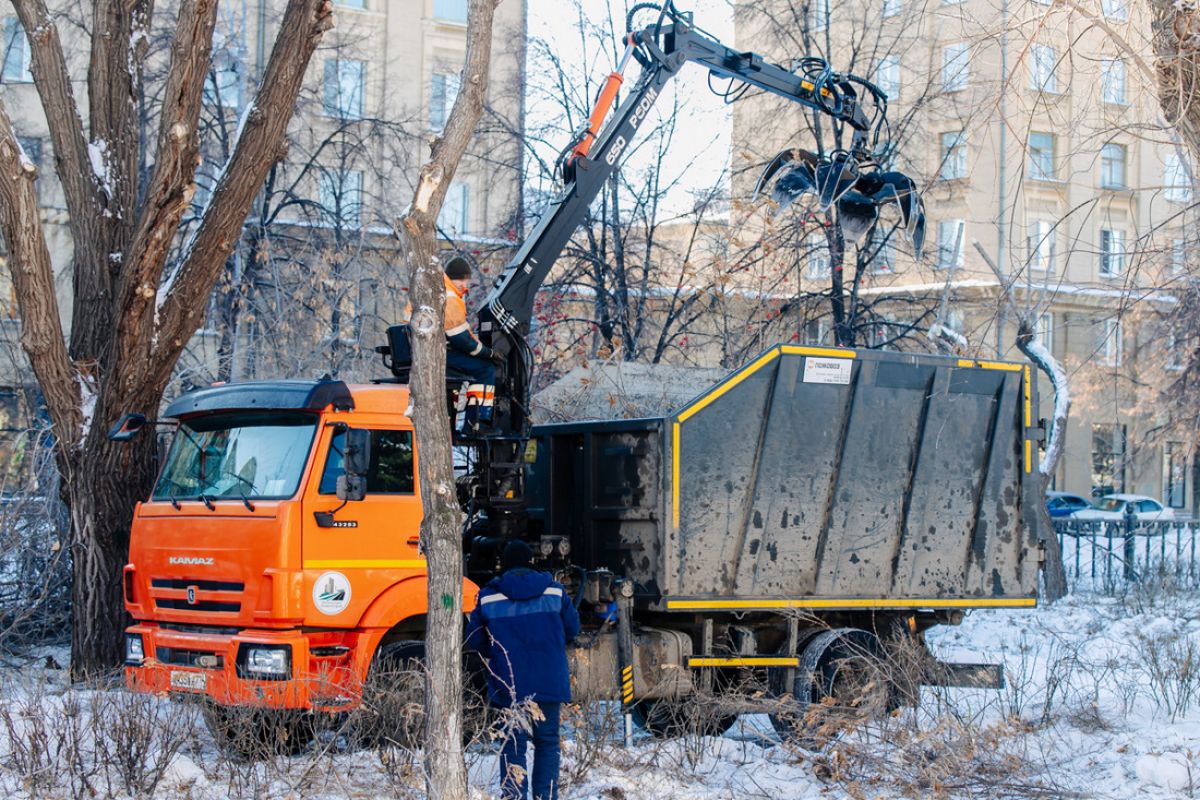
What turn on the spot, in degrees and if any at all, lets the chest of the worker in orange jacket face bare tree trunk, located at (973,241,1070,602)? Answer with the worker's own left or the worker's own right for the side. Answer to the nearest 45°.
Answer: approximately 45° to the worker's own left

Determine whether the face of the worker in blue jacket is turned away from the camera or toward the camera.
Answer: away from the camera

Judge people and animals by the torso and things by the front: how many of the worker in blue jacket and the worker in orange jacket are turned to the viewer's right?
1

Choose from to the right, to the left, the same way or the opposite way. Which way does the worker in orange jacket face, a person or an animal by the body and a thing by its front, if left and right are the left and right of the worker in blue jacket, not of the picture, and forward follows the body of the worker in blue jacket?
to the right

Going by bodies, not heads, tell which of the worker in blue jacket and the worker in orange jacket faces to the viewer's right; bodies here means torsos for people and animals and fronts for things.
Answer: the worker in orange jacket

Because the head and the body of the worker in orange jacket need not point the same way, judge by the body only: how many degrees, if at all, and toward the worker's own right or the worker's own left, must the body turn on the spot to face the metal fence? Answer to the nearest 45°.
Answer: approximately 45° to the worker's own left

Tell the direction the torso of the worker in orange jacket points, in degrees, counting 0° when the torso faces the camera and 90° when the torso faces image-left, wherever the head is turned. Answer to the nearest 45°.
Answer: approximately 270°

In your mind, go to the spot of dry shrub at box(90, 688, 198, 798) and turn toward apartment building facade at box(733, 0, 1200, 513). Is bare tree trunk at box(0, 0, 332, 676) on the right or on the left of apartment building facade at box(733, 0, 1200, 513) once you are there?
left

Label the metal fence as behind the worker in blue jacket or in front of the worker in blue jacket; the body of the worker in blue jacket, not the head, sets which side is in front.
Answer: in front

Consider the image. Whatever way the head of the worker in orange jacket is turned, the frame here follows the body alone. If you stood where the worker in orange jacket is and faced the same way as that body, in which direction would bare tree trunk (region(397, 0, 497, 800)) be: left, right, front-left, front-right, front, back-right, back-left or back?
right

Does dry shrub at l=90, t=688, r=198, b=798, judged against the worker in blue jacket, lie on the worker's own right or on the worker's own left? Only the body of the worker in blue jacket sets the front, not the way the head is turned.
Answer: on the worker's own left

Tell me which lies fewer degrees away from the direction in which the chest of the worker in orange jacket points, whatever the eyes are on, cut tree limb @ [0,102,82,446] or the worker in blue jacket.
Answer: the worker in blue jacket

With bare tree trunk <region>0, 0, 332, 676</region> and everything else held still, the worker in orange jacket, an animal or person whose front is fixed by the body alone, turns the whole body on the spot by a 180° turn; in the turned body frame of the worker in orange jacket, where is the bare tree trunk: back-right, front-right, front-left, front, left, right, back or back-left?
front-right

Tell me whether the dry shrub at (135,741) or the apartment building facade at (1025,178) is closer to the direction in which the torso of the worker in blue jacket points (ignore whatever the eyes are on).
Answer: the apartment building facade

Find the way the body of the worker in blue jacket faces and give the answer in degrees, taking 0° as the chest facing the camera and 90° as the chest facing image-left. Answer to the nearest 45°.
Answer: approximately 180°

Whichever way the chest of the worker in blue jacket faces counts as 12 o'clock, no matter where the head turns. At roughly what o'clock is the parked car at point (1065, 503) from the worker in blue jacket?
The parked car is roughly at 1 o'clock from the worker in blue jacket.

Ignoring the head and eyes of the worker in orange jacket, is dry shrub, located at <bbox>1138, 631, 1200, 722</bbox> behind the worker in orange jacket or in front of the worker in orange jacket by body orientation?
in front
